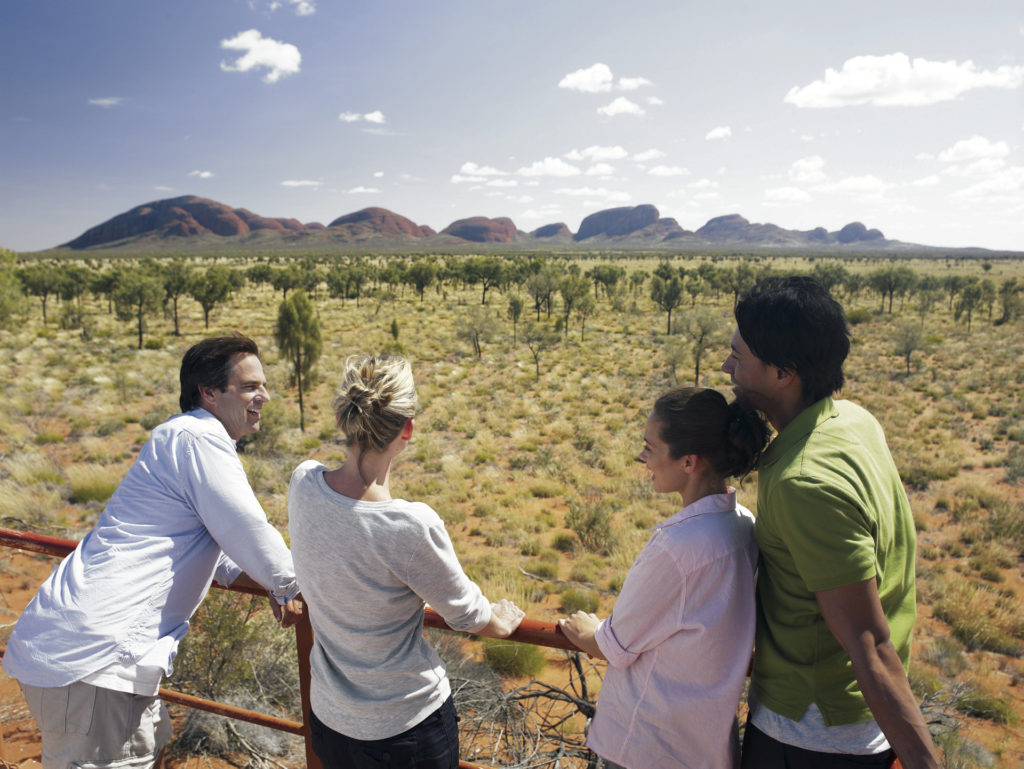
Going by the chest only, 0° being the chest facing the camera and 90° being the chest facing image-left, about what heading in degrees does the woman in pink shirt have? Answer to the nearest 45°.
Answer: approximately 135°

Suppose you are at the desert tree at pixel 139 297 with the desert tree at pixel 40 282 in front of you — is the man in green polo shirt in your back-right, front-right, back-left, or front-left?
back-left

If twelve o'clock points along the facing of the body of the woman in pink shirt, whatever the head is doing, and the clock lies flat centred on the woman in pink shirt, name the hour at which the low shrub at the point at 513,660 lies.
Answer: The low shrub is roughly at 1 o'clock from the woman in pink shirt.

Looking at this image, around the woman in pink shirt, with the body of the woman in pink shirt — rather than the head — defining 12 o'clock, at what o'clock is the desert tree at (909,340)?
The desert tree is roughly at 2 o'clock from the woman in pink shirt.

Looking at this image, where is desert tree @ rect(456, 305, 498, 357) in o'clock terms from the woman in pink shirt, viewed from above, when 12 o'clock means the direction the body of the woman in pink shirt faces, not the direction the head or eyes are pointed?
The desert tree is roughly at 1 o'clock from the woman in pink shirt.

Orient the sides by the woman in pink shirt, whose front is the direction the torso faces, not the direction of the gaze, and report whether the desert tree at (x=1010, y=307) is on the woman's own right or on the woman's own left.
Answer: on the woman's own right

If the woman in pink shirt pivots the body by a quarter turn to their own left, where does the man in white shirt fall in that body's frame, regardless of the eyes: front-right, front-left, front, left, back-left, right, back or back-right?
front-right

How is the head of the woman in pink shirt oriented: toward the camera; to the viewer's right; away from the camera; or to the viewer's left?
to the viewer's left

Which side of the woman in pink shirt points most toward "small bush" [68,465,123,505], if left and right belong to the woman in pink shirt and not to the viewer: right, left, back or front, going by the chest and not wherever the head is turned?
front

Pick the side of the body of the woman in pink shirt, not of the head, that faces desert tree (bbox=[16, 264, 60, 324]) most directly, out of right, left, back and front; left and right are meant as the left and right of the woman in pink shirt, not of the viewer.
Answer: front

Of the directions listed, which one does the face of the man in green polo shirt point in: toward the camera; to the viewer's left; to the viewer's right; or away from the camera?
to the viewer's left
